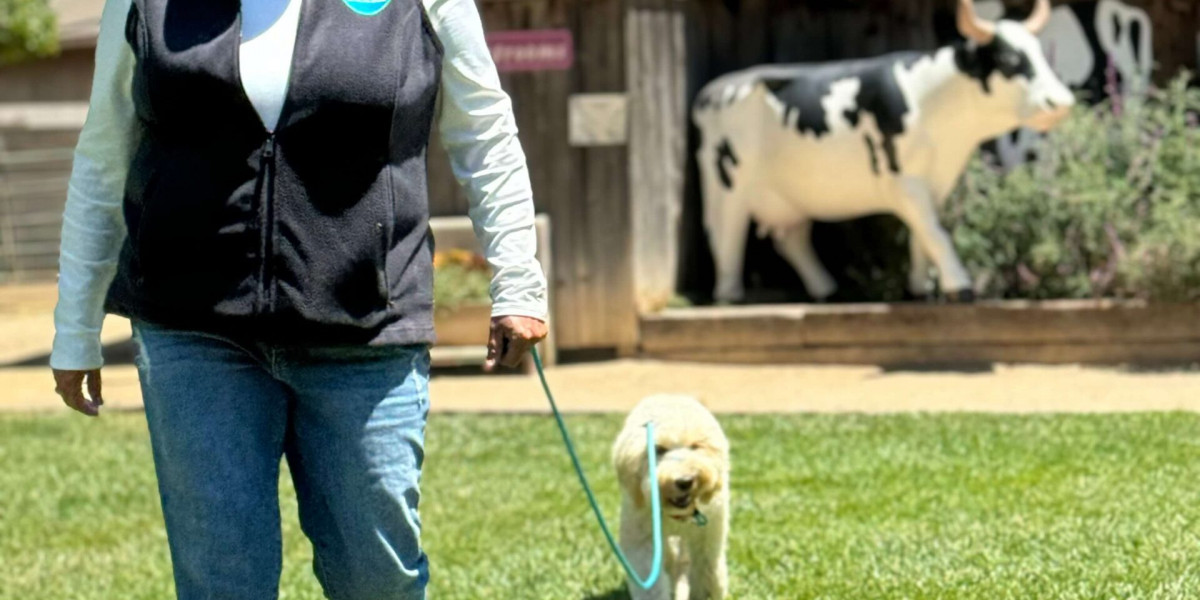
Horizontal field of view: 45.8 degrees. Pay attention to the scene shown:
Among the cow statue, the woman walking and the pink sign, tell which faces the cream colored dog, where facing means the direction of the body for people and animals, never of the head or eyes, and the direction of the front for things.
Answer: the pink sign

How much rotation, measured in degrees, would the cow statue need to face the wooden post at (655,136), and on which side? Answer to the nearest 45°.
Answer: approximately 180°

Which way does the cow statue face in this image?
to the viewer's right

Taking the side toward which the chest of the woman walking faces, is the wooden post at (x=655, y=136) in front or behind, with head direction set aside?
behind

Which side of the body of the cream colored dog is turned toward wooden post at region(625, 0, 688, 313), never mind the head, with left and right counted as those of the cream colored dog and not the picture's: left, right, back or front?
back

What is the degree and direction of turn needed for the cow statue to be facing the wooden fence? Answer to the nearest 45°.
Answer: approximately 135° to its left

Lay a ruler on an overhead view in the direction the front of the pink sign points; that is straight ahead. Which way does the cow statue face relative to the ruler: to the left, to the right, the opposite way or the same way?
to the left

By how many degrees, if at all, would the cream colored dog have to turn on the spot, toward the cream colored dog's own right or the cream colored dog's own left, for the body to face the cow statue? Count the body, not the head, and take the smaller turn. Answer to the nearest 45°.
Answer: approximately 180°

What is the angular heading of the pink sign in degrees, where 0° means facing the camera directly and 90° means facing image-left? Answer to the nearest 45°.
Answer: approximately 0°

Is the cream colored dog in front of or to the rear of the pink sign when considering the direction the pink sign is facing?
in front
